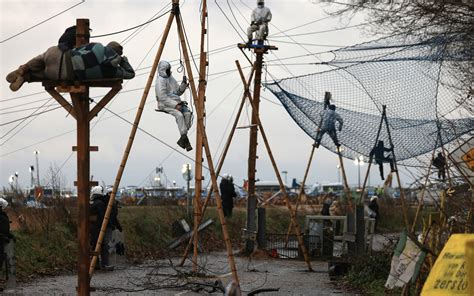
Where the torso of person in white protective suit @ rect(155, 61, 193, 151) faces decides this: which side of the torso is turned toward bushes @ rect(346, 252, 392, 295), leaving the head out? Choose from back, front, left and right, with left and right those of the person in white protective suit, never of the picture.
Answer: front

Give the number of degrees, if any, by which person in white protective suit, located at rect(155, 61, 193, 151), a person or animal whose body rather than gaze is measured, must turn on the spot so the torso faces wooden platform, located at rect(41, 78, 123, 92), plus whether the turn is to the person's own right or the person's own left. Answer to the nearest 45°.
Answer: approximately 90° to the person's own right

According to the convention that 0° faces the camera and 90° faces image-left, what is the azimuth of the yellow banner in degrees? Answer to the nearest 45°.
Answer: approximately 0°

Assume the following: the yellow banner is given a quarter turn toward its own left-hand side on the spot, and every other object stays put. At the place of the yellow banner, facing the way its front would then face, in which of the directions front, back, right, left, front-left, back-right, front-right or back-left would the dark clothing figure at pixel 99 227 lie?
back-left
